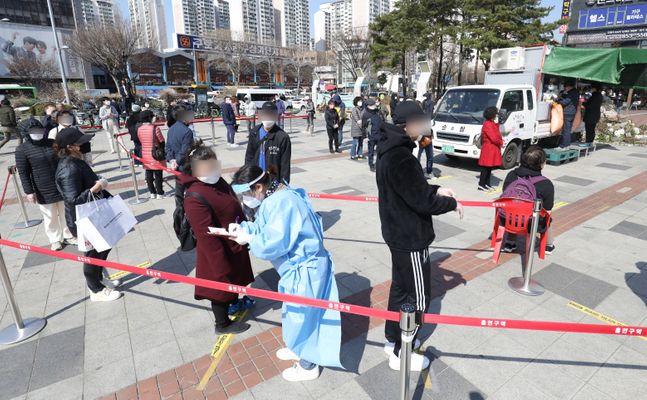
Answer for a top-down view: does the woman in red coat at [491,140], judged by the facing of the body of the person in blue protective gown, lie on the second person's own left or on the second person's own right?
on the second person's own right

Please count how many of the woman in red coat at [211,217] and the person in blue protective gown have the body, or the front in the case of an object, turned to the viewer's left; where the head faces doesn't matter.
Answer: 1

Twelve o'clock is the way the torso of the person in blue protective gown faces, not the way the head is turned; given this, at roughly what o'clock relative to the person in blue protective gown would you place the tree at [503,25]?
The tree is roughly at 4 o'clock from the person in blue protective gown.

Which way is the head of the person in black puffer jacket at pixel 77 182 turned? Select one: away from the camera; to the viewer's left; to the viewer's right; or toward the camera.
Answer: to the viewer's right

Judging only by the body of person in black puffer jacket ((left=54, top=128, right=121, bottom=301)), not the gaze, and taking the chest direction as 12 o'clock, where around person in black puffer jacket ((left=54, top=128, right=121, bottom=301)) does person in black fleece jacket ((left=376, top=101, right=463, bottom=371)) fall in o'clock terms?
person in black fleece jacket ((left=376, top=101, right=463, bottom=371)) is roughly at 2 o'clock from person in black puffer jacket ((left=54, top=128, right=121, bottom=301)).

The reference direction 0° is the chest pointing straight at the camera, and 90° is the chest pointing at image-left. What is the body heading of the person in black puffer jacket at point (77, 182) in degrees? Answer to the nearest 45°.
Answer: approximately 270°

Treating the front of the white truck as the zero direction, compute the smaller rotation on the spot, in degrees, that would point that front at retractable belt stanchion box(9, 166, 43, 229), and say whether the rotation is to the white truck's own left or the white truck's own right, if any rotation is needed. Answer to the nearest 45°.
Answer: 0° — it already faces it

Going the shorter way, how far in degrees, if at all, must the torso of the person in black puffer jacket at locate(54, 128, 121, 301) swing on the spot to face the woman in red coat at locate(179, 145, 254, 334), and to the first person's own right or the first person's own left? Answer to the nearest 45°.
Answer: approximately 45° to the first person's own right

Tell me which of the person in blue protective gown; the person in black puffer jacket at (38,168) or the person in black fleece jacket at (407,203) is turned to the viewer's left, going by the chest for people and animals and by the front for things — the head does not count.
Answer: the person in blue protective gown

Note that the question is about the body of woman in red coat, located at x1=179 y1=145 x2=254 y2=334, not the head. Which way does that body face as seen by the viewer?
to the viewer's right

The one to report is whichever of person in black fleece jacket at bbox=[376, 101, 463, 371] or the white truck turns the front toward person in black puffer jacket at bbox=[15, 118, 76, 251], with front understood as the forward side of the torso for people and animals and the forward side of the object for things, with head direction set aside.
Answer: the white truck

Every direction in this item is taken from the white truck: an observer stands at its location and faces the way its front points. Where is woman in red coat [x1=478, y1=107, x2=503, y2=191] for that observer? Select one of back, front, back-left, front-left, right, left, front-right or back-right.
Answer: front-left

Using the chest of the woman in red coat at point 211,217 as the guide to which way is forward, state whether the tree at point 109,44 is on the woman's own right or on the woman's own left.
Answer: on the woman's own left

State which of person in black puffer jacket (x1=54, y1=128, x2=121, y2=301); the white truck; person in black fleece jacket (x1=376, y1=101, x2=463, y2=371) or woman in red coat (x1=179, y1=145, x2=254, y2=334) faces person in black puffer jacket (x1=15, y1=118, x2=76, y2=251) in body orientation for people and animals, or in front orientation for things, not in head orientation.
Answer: the white truck
